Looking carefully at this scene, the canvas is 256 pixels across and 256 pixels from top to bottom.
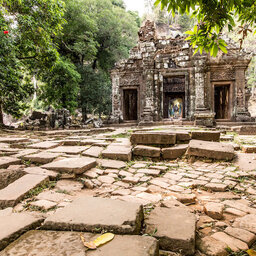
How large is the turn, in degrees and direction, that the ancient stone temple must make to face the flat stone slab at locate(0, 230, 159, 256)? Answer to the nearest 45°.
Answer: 0° — it already faces it

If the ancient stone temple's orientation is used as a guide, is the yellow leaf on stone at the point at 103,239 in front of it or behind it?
in front

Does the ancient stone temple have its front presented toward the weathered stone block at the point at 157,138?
yes

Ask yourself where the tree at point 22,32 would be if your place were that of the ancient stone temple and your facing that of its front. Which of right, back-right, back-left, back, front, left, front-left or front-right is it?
front-right

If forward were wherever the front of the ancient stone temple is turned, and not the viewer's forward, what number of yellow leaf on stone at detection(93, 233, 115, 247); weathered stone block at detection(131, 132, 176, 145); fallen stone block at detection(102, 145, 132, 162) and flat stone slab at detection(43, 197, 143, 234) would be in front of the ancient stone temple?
4

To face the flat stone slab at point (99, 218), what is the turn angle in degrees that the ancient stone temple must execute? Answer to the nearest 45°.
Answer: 0° — it already faces it

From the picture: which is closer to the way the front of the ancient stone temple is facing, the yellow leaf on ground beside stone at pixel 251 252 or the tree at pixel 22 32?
the yellow leaf on ground beside stone

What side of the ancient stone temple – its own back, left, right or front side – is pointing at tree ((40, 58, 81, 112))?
right

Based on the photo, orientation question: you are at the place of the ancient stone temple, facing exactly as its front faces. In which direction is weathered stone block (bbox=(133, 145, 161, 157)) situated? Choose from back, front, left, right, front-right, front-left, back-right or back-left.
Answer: front

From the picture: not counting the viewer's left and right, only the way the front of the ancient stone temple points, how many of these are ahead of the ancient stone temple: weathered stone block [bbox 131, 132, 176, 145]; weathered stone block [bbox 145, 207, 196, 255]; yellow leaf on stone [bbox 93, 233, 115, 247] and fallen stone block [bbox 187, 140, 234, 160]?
4

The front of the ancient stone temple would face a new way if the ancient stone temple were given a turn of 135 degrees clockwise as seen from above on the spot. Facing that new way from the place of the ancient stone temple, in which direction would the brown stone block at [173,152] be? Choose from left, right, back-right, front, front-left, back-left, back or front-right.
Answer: back-left

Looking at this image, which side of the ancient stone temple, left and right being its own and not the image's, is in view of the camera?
front

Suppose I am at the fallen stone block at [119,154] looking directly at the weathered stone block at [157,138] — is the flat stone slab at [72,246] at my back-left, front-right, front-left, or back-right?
back-right

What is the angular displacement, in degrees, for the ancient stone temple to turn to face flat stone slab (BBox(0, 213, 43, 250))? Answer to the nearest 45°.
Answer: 0° — it already faces it

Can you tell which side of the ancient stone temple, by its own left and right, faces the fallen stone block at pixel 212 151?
front
